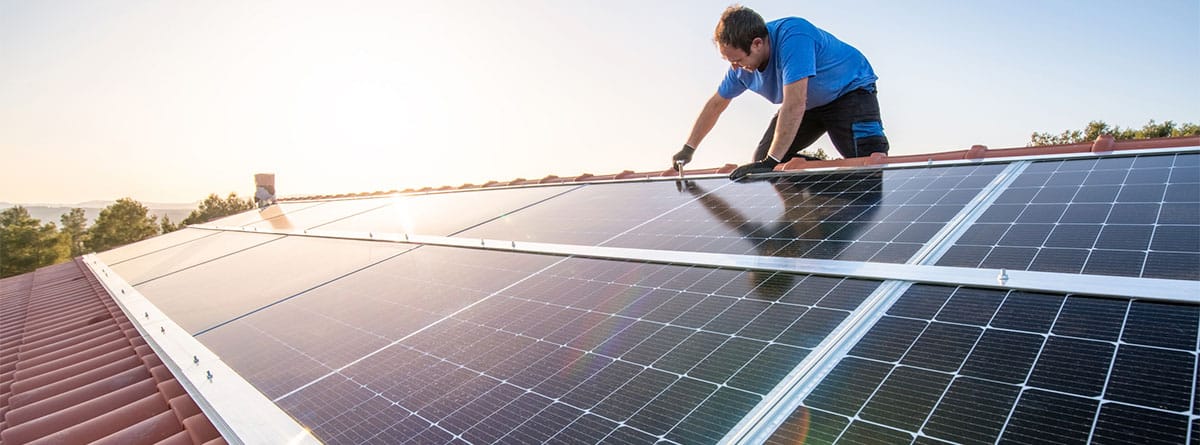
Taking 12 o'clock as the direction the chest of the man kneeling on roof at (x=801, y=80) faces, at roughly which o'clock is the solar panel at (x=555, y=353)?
The solar panel is roughly at 11 o'clock from the man kneeling on roof.

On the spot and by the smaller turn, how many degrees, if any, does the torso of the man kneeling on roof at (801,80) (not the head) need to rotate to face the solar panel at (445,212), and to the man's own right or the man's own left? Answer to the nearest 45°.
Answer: approximately 45° to the man's own right

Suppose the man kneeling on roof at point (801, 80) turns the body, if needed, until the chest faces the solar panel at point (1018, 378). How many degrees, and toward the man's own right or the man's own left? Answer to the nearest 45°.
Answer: approximately 45° to the man's own left

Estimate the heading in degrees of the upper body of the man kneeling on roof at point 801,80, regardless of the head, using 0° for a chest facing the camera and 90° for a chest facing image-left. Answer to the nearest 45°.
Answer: approximately 45°

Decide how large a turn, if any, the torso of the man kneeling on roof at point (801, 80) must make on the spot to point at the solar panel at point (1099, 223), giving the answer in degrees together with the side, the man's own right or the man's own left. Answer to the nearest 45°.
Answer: approximately 90° to the man's own left

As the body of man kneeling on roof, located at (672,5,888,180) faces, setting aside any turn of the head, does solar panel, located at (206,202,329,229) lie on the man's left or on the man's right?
on the man's right
